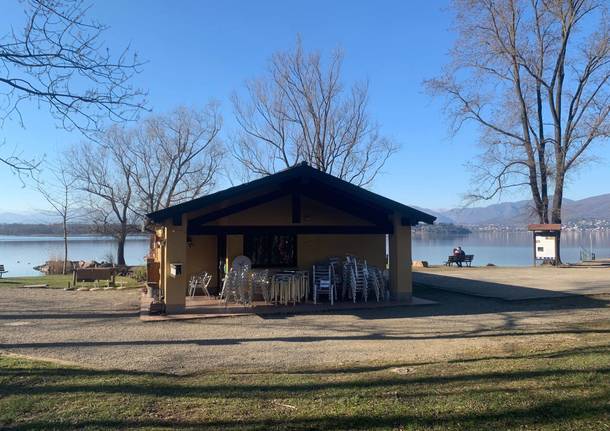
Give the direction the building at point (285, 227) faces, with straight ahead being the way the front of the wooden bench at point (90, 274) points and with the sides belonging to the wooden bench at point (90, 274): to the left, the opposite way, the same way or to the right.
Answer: the opposite way

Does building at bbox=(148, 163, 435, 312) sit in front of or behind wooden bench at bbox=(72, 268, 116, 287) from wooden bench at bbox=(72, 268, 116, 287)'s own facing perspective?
behind

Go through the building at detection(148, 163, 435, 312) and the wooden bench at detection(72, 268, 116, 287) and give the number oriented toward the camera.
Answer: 1

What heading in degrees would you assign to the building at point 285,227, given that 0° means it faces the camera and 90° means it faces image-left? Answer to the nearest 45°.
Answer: approximately 0°

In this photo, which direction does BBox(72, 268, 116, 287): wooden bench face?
away from the camera

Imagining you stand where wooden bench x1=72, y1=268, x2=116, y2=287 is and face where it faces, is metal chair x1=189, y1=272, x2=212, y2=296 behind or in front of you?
behind
